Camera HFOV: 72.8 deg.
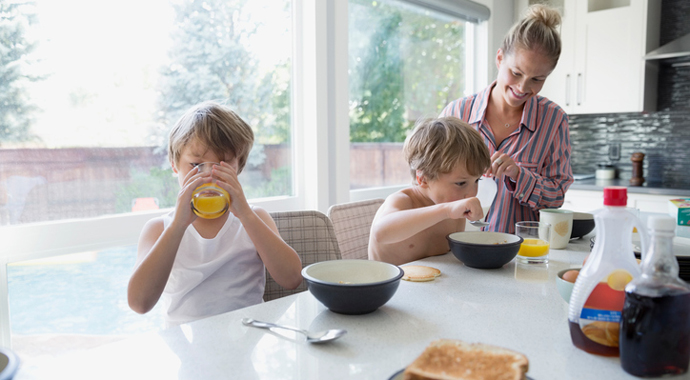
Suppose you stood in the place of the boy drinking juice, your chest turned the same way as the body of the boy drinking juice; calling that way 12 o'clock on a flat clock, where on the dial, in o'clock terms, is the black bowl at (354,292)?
The black bowl is roughly at 11 o'clock from the boy drinking juice.

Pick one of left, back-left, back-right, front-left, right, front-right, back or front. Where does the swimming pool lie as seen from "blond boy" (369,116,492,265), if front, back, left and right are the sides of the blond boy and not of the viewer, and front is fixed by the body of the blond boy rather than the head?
back-right

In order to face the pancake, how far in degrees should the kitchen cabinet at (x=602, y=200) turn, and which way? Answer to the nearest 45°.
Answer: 0° — it already faces it

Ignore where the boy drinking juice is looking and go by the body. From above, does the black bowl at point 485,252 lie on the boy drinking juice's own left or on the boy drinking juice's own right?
on the boy drinking juice's own left

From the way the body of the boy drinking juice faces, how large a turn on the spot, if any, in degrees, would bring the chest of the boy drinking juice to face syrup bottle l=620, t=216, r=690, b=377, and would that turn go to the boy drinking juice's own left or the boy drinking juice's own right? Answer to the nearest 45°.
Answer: approximately 45° to the boy drinking juice's own left

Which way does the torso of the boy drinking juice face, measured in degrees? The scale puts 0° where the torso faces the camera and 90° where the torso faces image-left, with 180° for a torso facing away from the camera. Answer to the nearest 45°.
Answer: approximately 0°

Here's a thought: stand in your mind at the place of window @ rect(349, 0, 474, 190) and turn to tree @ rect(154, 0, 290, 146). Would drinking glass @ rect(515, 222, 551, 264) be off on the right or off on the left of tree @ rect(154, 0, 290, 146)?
left

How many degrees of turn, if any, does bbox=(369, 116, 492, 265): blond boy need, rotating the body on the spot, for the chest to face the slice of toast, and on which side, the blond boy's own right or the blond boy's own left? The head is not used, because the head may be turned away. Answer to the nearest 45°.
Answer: approximately 45° to the blond boy's own right

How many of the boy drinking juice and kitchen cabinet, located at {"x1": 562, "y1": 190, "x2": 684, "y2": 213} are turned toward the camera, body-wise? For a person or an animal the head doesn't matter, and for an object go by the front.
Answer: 2

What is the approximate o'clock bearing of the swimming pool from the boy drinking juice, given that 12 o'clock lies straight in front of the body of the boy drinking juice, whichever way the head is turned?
The swimming pool is roughly at 5 o'clock from the boy drinking juice.

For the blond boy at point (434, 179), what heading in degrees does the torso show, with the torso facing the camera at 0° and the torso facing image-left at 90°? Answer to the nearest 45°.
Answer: approximately 315°
